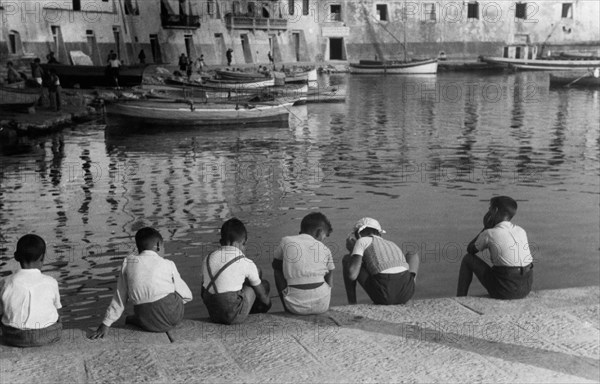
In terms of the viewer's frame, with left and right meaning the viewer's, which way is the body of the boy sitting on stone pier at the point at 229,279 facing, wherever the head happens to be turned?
facing away from the viewer and to the right of the viewer

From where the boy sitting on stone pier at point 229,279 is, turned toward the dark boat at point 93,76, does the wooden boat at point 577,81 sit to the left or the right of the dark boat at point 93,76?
right

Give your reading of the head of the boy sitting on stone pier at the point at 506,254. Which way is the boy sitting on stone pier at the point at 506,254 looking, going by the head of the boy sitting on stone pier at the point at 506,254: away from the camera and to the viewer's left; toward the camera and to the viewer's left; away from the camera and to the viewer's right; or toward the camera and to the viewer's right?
away from the camera and to the viewer's left

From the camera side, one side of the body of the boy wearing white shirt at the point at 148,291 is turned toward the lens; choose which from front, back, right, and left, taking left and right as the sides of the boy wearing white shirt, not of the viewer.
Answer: back

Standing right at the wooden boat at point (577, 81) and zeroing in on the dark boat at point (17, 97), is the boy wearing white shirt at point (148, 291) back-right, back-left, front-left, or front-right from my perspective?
front-left

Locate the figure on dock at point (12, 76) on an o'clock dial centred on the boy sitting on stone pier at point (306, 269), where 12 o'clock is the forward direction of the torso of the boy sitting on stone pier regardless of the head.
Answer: The figure on dock is roughly at 11 o'clock from the boy sitting on stone pier.

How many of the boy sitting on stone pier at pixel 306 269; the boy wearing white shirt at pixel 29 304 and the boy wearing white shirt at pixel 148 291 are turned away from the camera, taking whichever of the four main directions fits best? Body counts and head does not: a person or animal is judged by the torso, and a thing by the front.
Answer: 3

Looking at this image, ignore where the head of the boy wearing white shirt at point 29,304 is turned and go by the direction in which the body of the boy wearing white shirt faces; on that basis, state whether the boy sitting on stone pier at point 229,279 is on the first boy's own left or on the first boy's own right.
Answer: on the first boy's own right

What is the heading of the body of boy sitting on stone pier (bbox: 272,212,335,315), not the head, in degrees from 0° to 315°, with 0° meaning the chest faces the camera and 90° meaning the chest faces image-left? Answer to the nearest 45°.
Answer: approximately 180°

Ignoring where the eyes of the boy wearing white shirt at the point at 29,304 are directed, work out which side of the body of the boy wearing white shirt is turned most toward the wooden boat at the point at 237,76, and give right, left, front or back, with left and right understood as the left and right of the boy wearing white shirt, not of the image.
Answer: front

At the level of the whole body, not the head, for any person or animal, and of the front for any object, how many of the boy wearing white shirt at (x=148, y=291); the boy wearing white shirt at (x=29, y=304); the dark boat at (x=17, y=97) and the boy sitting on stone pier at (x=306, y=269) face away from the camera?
3
